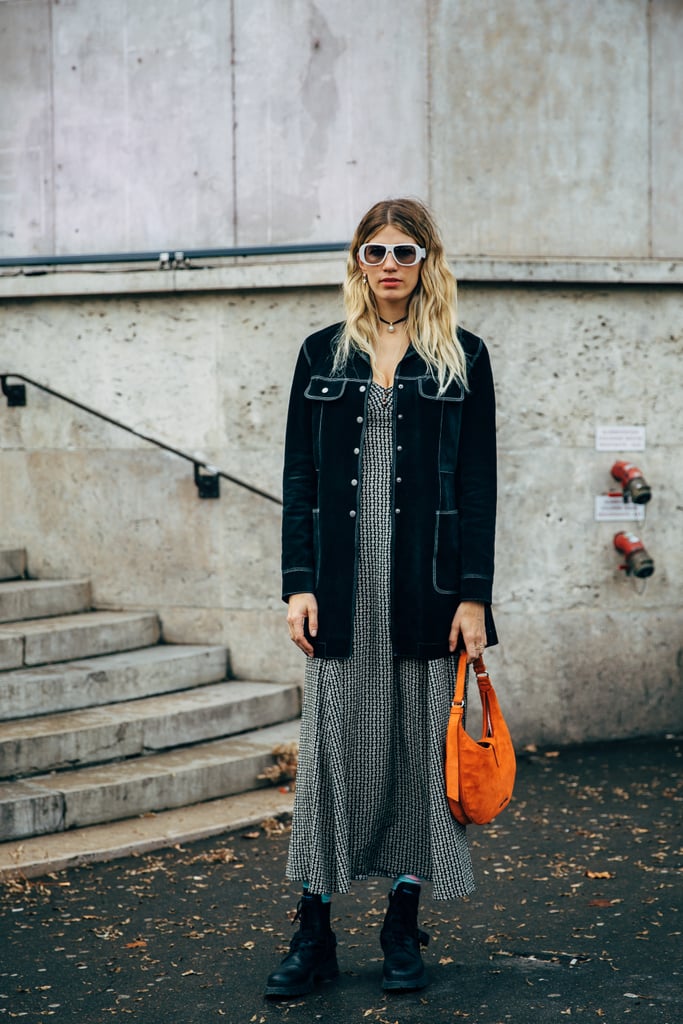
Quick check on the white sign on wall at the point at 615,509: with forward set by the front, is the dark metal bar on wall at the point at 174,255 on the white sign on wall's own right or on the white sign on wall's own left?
on the white sign on wall's own right

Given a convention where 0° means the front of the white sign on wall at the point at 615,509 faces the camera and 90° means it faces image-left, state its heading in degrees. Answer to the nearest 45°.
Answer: approximately 0°

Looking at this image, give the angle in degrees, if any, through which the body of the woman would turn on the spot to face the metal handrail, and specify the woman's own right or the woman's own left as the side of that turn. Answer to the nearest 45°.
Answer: approximately 180°

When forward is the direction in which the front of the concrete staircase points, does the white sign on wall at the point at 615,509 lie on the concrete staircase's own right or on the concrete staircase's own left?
on the concrete staircase's own left

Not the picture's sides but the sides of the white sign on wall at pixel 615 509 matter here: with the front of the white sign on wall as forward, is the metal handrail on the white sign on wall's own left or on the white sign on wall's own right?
on the white sign on wall's own right

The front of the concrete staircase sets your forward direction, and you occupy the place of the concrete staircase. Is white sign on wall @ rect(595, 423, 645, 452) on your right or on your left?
on your left

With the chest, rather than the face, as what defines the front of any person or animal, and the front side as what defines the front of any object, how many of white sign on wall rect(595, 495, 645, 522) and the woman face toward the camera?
2

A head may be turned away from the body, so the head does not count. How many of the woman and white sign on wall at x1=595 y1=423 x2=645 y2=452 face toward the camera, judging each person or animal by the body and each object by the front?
2

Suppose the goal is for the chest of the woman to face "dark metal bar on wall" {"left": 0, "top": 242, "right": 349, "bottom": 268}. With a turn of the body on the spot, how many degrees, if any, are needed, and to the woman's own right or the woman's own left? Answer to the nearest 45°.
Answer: approximately 180°

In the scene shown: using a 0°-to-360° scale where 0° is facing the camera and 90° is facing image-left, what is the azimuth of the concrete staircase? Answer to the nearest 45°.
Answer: approximately 315°
